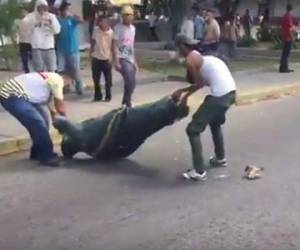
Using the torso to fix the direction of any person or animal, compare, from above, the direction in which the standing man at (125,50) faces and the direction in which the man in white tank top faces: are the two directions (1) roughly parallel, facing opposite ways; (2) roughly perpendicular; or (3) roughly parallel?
roughly perpendicular

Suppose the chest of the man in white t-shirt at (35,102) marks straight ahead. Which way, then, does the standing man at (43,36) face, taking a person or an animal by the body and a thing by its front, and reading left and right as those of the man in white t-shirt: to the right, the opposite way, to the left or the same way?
to the right

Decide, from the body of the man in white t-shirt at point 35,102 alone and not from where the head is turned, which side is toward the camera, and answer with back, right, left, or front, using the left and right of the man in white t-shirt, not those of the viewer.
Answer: right

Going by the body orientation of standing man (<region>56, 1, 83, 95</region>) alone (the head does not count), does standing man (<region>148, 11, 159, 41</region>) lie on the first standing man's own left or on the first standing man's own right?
on the first standing man's own left

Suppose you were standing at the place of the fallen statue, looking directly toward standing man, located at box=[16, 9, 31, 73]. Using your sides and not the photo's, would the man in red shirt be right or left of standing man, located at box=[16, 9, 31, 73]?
right

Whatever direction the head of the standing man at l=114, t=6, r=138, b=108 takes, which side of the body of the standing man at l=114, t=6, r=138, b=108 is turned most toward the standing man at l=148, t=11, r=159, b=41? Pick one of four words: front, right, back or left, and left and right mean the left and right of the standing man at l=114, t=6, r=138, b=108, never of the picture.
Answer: back

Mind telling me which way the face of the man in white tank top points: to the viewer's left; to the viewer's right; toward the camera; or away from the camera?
to the viewer's left

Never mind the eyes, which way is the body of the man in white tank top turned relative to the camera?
to the viewer's left

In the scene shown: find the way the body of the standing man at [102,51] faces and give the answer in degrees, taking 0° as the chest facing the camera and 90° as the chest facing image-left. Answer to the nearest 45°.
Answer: approximately 0°

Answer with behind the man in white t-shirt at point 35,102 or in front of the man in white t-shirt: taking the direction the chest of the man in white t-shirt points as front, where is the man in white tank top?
in front
